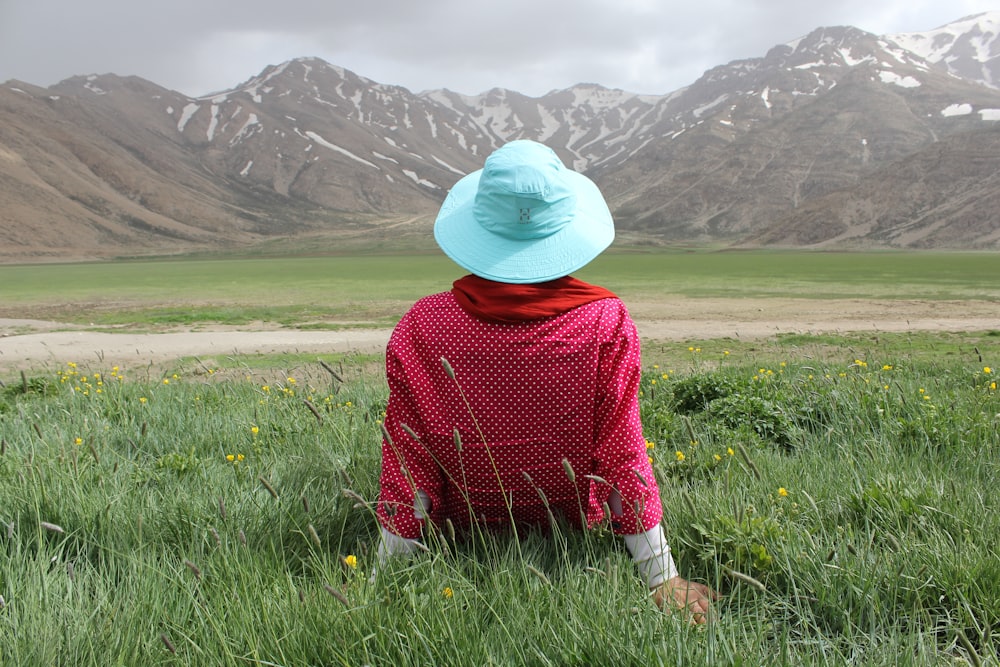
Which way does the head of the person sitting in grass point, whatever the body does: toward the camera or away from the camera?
away from the camera

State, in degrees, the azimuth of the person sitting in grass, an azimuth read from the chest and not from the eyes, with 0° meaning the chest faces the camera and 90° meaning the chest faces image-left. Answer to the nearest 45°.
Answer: approximately 180°
